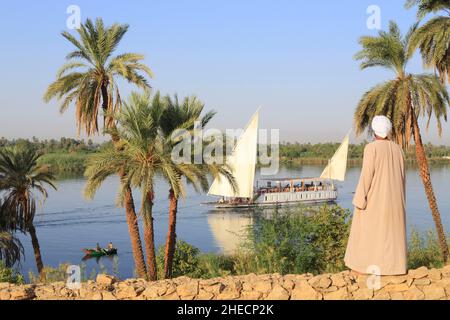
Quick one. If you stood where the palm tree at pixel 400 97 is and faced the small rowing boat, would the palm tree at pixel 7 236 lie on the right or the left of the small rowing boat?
left
